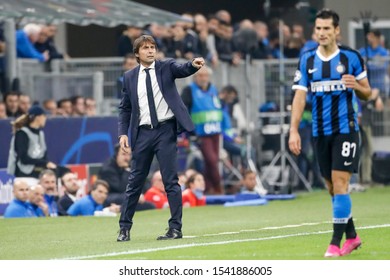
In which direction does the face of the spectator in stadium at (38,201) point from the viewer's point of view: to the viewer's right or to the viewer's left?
to the viewer's right

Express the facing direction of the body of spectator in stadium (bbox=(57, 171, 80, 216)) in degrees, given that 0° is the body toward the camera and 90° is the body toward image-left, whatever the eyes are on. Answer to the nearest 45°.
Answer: approximately 315°

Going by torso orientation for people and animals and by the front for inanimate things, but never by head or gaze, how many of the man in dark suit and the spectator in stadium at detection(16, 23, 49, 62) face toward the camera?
1

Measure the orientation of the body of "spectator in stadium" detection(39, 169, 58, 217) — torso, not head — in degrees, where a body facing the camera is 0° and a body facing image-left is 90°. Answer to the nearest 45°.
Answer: approximately 315°
